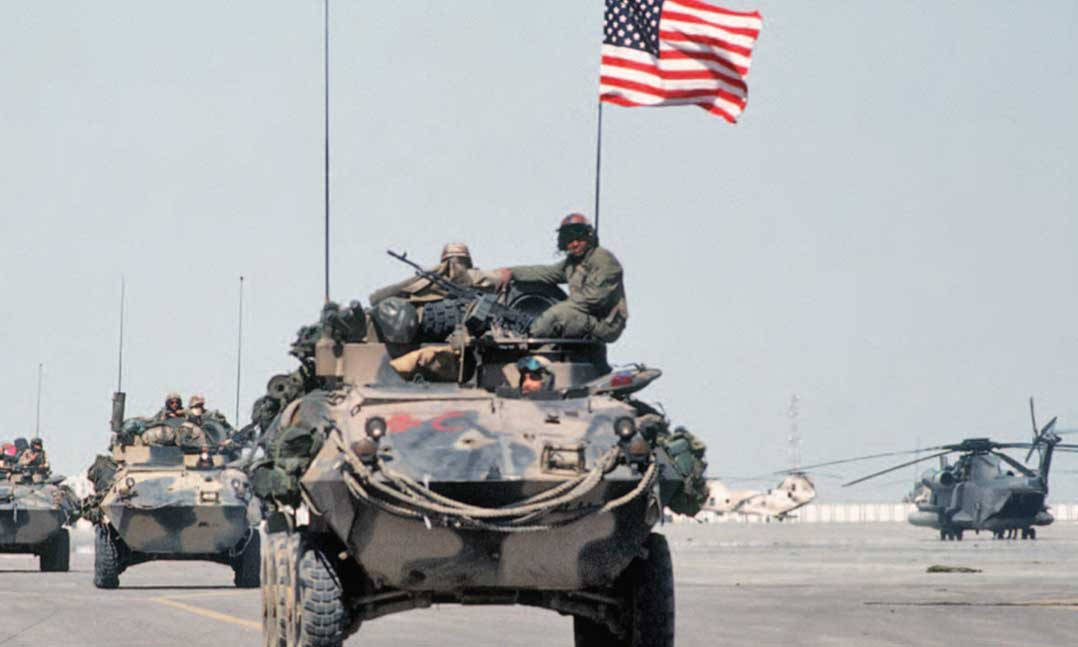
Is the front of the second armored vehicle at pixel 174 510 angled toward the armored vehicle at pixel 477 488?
yes

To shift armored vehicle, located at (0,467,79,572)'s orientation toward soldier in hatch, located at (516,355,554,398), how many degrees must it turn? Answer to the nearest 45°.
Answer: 0° — it already faces them

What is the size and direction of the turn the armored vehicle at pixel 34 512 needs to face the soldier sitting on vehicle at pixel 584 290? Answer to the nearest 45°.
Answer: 0° — it already faces them

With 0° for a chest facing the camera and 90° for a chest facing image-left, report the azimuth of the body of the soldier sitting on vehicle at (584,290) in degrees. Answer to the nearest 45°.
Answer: approximately 45°

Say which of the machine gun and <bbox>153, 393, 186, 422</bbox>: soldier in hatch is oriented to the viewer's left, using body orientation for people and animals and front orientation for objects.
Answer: the machine gun

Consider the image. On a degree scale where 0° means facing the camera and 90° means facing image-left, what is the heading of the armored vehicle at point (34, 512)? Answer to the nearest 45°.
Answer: approximately 0°

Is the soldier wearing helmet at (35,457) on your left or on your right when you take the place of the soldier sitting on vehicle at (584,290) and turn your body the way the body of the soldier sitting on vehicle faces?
on your right

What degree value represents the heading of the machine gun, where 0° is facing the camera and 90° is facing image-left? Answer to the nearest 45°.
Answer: approximately 90°
